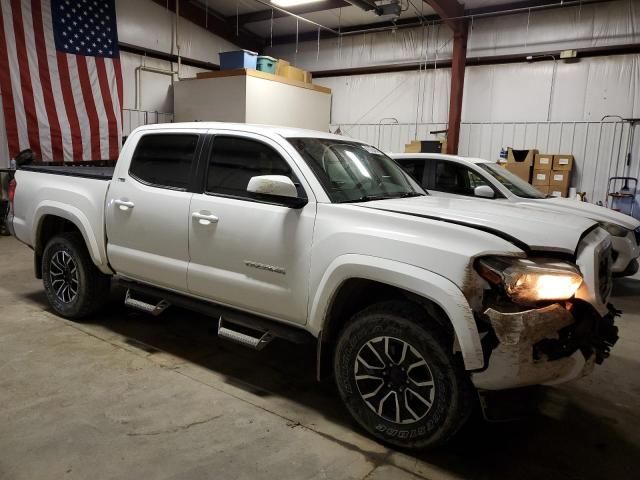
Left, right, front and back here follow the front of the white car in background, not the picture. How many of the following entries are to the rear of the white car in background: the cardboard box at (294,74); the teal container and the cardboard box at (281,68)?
3

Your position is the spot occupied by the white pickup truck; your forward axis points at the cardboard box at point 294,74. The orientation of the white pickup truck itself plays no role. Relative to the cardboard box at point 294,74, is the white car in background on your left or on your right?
right

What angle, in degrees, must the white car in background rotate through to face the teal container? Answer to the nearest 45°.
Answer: approximately 180°

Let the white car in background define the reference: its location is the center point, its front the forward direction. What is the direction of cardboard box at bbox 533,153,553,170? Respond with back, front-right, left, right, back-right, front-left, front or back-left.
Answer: back-left

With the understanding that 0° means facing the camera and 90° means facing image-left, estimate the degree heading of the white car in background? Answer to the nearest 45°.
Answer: approximately 315°

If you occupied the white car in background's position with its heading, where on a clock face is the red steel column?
The red steel column is roughly at 7 o'clock from the white car in background.

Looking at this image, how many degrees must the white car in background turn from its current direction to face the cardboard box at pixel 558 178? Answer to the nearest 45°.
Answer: approximately 135° to its left

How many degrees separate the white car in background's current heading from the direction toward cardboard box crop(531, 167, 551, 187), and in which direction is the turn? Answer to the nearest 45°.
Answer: approximately 135° to its left

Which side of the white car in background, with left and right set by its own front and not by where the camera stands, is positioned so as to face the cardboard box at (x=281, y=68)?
back

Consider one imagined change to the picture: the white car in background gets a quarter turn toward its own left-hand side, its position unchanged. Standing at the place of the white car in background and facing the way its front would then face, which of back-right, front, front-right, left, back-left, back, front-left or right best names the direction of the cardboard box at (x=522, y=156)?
front-left

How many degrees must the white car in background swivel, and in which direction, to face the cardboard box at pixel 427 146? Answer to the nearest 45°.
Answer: approximately 180°

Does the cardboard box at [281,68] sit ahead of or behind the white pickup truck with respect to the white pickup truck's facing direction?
behind

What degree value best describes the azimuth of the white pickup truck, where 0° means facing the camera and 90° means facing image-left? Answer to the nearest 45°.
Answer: approximately 315°

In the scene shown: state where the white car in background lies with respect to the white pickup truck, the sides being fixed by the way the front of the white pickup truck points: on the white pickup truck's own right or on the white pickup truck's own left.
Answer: on the white pickup truck's own left

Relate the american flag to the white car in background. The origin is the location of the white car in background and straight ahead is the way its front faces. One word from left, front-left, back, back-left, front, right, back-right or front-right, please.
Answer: back-right
